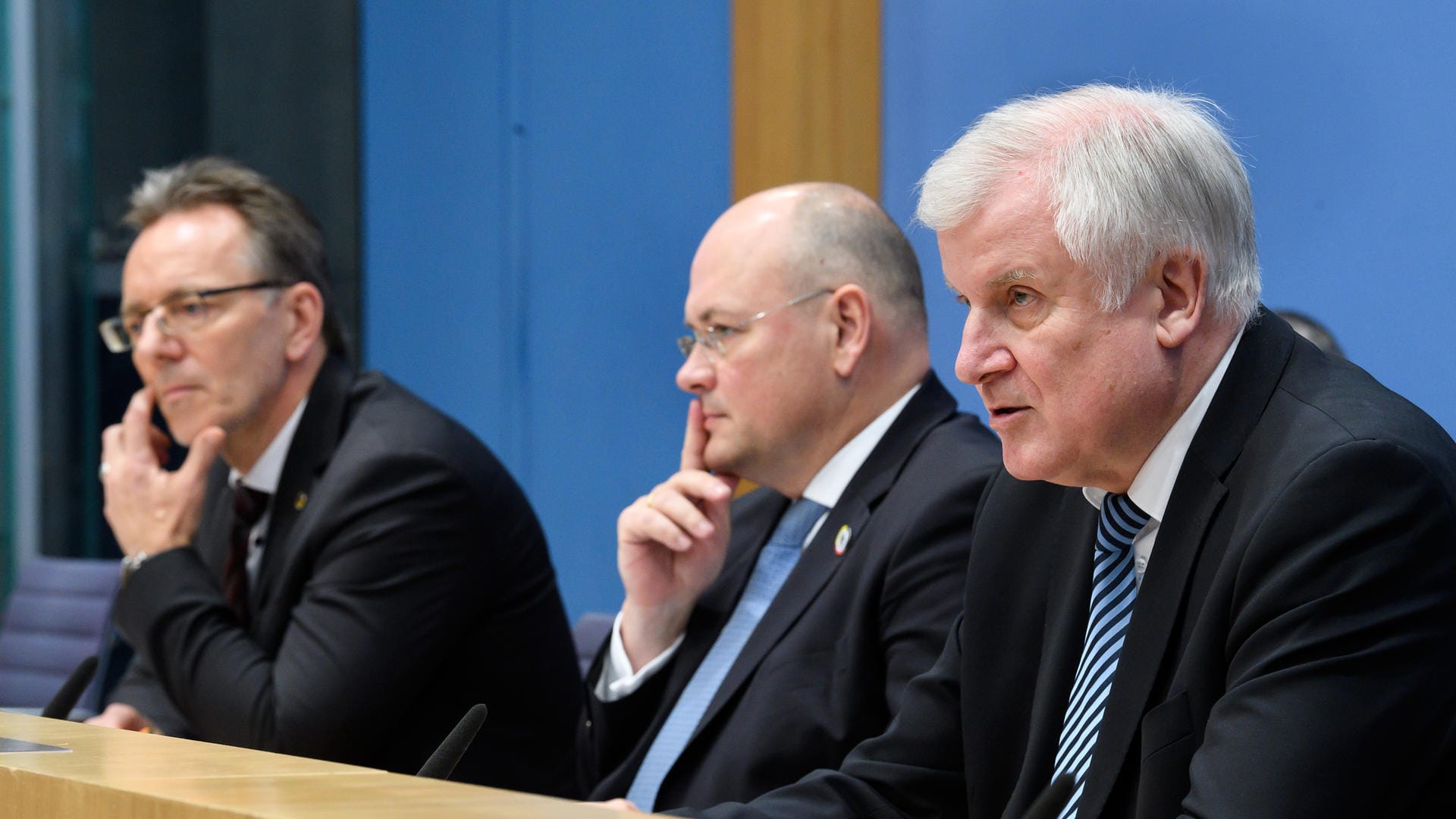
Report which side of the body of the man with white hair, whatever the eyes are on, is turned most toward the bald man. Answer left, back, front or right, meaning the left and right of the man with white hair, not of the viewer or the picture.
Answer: right

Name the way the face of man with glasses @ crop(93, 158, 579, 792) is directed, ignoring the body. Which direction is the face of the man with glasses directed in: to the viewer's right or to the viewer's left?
to the viewer's left

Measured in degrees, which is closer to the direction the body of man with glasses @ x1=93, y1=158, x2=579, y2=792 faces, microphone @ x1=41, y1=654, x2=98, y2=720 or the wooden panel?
the microphone

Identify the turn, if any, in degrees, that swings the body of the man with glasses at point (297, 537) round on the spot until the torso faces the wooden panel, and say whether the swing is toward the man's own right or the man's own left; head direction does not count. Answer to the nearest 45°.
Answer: approximately 180°

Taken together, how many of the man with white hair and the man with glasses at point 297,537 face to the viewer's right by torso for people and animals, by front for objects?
0

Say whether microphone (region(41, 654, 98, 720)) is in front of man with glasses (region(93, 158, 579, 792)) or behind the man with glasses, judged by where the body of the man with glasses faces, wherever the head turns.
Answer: in front

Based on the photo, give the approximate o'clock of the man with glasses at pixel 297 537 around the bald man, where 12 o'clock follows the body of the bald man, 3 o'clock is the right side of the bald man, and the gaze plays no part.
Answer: The man with glasses is roughly at 2 o'clock from the bald man.

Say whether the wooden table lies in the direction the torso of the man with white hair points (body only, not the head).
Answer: yes

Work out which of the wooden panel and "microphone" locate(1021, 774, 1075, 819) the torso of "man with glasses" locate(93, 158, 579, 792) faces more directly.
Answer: the microphone

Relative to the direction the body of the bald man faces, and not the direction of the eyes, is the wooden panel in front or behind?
behind

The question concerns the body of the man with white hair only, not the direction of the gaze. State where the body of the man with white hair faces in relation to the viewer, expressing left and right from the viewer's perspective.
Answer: facing the viewer and to the left of the viewer

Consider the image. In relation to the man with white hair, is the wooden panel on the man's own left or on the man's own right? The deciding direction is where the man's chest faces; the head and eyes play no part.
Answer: on the man's own right

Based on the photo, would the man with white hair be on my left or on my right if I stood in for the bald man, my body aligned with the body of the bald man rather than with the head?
on my left
